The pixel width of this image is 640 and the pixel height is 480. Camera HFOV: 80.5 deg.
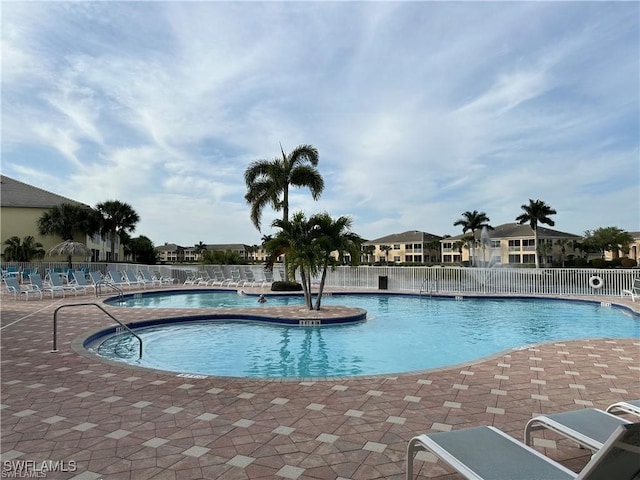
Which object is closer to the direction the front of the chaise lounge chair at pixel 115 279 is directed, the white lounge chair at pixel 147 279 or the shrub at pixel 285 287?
the shrub

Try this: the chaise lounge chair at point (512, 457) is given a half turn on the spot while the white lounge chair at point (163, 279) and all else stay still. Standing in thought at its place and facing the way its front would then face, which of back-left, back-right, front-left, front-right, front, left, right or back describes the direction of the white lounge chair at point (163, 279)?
back

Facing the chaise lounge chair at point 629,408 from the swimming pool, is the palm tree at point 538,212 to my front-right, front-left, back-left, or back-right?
back-left

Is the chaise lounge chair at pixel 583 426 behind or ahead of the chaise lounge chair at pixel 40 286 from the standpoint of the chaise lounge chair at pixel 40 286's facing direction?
ahead

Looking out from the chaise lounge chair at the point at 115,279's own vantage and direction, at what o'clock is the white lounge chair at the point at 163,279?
The white lounge chair is roughly at 9 o'clock from the chaise lounge chair.

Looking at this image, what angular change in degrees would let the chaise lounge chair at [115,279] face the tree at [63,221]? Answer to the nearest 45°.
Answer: approximately 135° to its left

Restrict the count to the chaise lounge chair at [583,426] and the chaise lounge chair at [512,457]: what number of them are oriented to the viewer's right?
0

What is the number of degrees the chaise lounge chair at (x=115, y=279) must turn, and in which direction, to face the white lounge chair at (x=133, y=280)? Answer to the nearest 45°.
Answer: approximately 90° to its left

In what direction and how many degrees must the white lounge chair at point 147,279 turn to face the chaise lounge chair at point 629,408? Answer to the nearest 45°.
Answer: approximately 45° to its right

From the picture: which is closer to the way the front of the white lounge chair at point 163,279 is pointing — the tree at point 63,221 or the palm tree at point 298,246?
the palm tree

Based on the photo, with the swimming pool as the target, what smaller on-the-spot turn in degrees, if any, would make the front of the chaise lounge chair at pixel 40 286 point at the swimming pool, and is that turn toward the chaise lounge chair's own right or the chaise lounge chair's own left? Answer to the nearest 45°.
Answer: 0° — it already faces it

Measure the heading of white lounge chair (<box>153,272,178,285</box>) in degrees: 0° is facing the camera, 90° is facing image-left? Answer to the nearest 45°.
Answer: approximately 315°

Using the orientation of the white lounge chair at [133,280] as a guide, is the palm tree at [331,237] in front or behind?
in front

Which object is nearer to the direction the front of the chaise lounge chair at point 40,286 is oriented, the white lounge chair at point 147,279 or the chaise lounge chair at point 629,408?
the chaise lounge chair

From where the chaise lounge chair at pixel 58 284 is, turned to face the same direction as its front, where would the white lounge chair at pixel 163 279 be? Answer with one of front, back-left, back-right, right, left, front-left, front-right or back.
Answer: left
